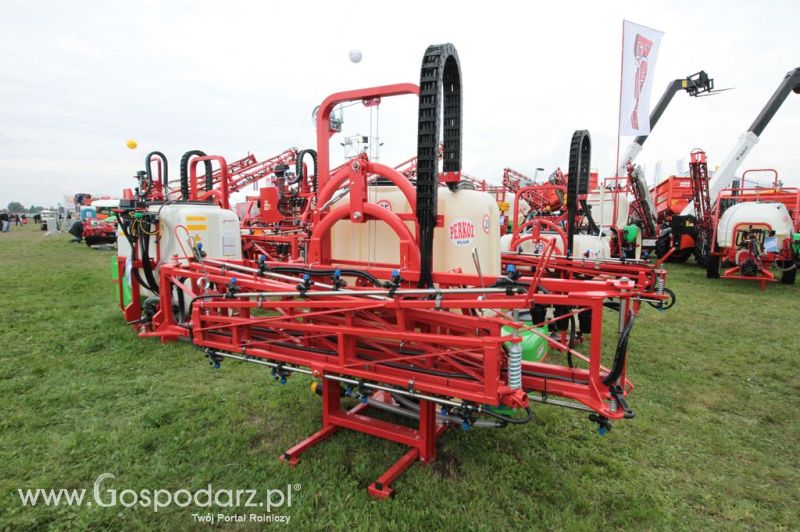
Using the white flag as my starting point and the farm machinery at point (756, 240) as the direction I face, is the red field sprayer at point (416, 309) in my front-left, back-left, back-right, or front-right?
back-right

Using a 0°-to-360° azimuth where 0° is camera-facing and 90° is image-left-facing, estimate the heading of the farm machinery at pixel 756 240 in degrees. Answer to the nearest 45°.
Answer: approximately 0°

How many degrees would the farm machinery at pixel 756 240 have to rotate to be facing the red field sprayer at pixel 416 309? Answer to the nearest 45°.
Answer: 0° — it already faces it

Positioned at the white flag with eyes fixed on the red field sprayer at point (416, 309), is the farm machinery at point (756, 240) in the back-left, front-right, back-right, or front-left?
back-left
